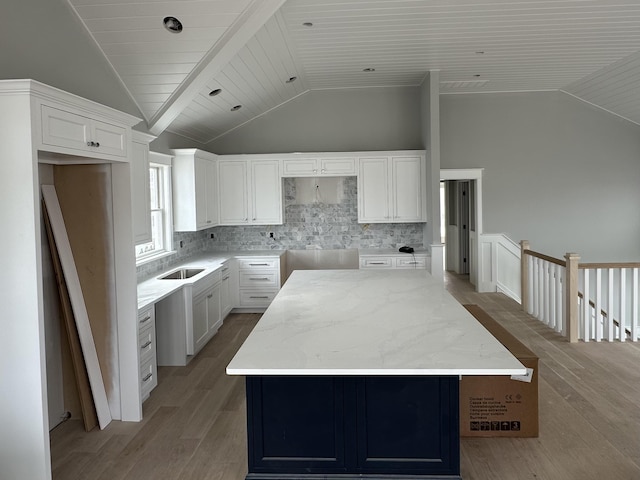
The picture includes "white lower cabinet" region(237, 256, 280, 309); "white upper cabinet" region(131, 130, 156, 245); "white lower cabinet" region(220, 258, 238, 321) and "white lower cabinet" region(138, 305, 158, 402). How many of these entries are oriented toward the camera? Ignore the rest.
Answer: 1

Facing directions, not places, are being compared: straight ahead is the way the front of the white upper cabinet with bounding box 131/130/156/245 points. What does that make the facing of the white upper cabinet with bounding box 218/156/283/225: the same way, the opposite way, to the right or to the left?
to the right

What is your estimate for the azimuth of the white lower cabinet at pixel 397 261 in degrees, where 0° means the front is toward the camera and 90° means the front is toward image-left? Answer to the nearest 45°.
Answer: approximately 0°

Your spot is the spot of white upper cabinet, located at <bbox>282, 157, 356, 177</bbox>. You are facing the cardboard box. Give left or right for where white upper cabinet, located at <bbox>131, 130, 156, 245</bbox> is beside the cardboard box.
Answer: right

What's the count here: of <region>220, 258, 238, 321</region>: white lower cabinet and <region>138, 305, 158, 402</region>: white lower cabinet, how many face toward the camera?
0

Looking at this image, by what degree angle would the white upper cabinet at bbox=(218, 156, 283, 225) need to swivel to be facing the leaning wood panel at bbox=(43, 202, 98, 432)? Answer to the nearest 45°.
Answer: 0° — it already faces it

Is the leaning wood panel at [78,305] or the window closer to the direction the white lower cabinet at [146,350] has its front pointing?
the window

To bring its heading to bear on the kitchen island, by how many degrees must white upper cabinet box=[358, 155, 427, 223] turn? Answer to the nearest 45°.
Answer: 0° — it already faces it

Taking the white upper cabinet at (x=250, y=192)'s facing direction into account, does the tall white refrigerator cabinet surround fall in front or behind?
in front

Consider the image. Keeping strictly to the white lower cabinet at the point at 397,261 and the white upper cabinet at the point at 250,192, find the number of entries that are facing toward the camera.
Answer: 2

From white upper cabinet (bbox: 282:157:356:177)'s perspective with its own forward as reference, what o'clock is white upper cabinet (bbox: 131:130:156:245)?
white upper cabinet (bbox: 131:130:156:245) is roughly at 1 o'clock from white upper cabinet (bbox: 282:157:356:177).

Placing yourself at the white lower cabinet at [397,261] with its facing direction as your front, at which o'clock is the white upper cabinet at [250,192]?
The white upper cabinet is roughly at 3 o'clock from the white lower cabinet.

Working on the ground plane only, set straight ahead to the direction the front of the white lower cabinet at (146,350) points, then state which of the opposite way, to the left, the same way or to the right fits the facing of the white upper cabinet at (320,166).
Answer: to the right

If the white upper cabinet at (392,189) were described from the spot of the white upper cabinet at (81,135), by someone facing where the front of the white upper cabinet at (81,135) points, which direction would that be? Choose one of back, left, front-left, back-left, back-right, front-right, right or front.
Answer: left

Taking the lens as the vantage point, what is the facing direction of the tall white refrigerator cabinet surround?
facing the viewer and to the right of the viewer

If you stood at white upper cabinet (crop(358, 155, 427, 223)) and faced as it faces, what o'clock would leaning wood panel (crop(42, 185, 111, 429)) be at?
The leaning wood panel is roughly at 1 o'clock from the white upper cabinet.

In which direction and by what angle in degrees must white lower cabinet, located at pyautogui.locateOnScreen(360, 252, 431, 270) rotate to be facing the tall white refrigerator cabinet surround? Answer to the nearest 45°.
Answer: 0° — it already faces it
